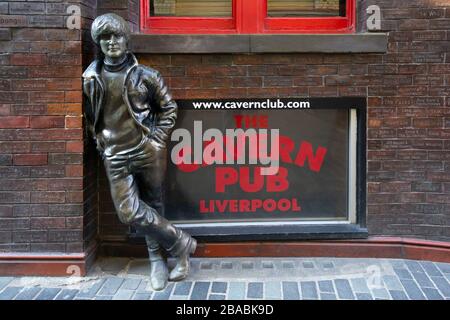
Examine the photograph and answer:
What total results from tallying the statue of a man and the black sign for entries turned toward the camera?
2

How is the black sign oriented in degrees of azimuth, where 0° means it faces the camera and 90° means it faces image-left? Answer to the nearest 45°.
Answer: approximately 0°

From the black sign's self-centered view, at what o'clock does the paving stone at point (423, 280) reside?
The paving stone is roughly at 10 o'clock from the black sign.

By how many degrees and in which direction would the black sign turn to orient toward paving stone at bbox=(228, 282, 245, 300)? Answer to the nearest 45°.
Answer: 0° — it already faces it

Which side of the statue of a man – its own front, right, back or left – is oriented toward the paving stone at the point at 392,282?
left

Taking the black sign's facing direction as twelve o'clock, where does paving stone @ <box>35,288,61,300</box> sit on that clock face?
The paving stone is roughly at 2 o'clock from the black sign.

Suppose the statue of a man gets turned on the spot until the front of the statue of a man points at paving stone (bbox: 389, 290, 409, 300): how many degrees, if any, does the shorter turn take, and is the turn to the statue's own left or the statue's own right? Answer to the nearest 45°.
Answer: approximately 90° to the statue's own left

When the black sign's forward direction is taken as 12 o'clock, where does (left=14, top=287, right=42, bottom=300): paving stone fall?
The paving stone is roughly at 2 o'clock from the black sign.

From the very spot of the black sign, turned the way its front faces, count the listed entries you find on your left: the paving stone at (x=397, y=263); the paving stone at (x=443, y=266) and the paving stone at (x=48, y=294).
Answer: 2
